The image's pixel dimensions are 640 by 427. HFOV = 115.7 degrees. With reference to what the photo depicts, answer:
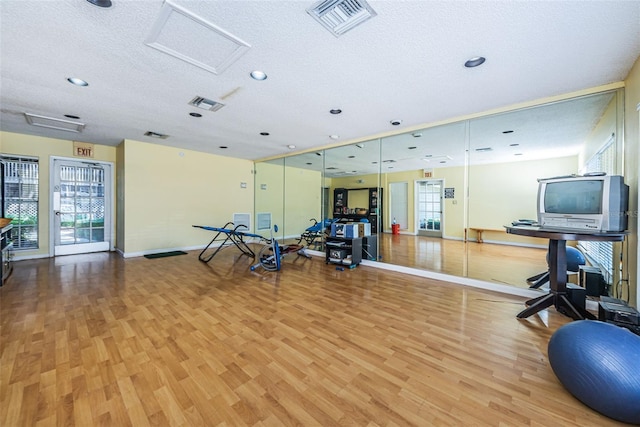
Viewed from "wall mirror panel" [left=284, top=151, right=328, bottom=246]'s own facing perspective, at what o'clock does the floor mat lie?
The floor mat is roughly at 1 o'clock from the wall mirror panel.

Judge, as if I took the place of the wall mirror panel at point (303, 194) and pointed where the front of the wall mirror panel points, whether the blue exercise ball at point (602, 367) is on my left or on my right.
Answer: on my left

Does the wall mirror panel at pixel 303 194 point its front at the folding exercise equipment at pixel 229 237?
yes

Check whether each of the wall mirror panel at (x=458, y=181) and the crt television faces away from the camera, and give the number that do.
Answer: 0

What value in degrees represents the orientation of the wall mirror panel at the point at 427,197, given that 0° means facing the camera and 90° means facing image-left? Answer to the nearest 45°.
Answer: approximately 45°

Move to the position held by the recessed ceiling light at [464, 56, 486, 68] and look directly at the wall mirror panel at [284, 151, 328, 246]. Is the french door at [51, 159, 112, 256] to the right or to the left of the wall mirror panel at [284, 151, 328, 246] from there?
left

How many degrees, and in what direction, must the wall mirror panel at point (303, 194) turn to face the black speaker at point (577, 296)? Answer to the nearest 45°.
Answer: approximately 90° to its left

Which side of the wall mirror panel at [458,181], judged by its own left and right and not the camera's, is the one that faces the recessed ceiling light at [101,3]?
front

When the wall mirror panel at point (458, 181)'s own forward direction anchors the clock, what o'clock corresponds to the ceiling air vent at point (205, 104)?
The ceiling air vent is roughly at 12 o'clock from the wall mirror panel.

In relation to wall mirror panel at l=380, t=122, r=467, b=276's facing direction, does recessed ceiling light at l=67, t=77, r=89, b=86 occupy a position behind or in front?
in front

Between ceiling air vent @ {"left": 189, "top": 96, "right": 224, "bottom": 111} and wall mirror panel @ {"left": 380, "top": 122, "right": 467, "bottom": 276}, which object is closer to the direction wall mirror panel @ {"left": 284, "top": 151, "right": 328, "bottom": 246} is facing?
the ceiling air vent

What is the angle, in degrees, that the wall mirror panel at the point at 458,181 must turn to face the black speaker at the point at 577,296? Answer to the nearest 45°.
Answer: approximately 90° to its left

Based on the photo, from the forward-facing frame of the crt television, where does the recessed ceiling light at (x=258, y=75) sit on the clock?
The recessed ceiling light is roughly at 12 o'clock from the crt television.

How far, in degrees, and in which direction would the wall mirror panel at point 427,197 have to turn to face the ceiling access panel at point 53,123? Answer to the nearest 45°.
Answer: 0° — it already faces it

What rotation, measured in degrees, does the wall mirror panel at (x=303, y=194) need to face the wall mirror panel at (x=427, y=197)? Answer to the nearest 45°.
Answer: approximately 135° to its left

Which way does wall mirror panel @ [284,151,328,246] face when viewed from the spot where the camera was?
facing the viewer and to the left of the viewer

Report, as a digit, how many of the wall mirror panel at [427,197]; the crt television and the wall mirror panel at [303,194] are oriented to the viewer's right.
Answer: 0

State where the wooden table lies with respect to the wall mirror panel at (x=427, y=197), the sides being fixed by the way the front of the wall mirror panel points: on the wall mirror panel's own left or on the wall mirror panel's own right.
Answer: on the wall mirror panel's own left

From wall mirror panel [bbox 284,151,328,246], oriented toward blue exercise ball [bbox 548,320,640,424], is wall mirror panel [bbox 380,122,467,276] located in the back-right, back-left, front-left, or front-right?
front-left

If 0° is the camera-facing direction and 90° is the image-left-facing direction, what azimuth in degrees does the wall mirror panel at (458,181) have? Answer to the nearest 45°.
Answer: approximately 45°

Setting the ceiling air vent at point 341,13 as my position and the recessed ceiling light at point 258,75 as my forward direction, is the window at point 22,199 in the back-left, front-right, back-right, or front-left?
front-left
